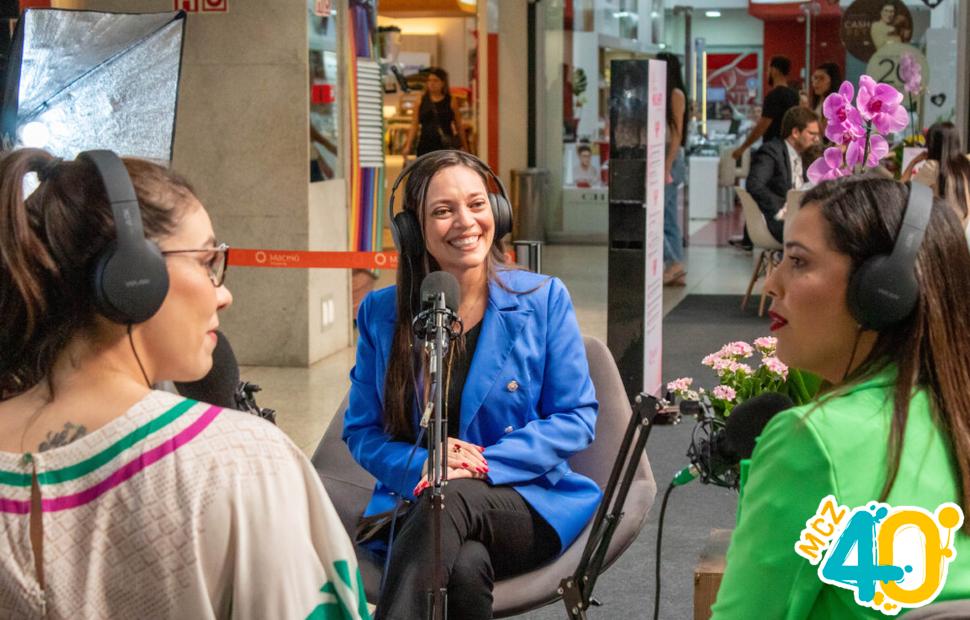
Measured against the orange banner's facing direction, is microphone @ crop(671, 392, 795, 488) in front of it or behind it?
in front

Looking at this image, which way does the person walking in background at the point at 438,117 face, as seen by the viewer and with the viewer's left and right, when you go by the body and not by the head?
facing the viewer

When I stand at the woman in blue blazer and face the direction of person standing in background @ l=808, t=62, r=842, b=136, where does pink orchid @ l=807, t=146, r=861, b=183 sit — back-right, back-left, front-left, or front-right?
front-right

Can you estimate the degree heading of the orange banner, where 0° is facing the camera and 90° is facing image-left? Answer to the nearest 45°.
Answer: approximately 0°

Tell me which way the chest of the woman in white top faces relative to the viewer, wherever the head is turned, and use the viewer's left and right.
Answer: facing away from the viewer and to the right of the viewer

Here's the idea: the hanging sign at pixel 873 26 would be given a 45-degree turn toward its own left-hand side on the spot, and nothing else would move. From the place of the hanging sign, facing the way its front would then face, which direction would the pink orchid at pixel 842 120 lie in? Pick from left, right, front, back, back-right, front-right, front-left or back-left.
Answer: front-right

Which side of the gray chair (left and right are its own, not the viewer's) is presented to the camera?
front

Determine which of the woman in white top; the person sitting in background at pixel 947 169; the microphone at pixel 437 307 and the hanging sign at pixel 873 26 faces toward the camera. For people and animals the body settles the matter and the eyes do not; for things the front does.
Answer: the hanging sign

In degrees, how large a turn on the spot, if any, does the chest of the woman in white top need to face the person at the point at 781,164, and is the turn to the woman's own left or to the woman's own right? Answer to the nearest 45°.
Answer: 0° — they already face them

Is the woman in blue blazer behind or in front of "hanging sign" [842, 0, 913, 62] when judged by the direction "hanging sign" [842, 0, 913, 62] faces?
in front

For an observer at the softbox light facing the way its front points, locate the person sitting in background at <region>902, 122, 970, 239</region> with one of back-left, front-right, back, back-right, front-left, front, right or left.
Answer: front-left

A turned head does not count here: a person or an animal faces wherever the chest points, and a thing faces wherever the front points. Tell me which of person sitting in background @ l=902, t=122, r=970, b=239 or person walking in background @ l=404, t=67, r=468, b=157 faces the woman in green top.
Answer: person walking in background @ l=404, t=67, r=468, b=157

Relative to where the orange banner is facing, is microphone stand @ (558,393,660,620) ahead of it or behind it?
ahead

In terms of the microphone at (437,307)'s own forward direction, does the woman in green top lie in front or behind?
behind

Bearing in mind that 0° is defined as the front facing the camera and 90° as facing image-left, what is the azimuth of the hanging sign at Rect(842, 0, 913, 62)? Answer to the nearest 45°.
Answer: approximately 0°

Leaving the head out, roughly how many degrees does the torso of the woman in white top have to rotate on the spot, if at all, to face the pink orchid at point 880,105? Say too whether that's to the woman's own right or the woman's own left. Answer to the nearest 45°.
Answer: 0° — they already face it

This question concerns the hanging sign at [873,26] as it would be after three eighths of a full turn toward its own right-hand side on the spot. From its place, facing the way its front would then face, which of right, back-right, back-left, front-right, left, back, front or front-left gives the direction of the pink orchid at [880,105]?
back-left

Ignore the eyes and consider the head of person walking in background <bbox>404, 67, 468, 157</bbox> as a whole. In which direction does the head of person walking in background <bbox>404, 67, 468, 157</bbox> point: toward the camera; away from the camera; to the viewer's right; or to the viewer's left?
toward the camera
